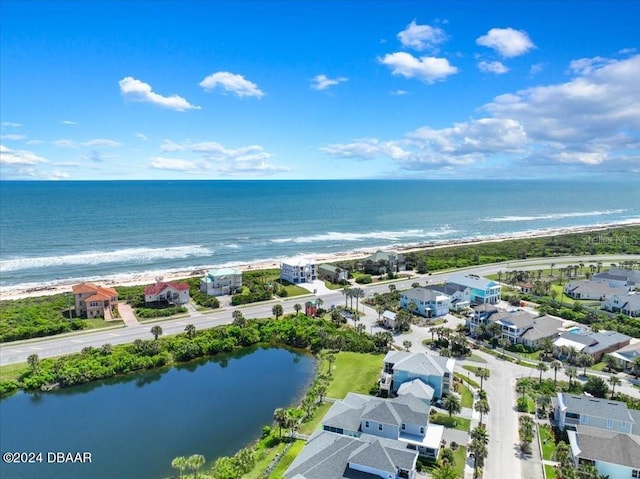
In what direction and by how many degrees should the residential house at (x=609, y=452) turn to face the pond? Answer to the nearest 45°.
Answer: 0° — it already faces it

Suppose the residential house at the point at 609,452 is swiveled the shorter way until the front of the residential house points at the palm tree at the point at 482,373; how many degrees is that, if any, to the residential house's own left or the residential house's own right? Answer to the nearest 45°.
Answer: approximately 45° to the residential house's own right

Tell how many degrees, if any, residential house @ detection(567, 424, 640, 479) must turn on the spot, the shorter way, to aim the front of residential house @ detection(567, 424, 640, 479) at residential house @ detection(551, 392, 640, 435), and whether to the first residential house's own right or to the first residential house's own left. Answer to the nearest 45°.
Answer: approximately 90° to the first residential house's own right

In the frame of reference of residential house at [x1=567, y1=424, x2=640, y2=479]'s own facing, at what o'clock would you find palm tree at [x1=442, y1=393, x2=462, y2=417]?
The palm tree is roughly at 12 o'clock from the residential house.

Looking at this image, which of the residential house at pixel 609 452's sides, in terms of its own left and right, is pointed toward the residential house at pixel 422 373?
front

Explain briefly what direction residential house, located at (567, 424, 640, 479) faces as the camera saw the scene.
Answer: facing to the left of the viewer

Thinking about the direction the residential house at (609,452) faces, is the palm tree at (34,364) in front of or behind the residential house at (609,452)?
in front

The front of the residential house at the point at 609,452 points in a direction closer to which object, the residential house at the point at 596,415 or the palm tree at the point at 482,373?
the palm tree

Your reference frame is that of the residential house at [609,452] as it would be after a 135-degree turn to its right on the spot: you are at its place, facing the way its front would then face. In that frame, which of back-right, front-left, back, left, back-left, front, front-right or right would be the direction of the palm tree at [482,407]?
back-left
